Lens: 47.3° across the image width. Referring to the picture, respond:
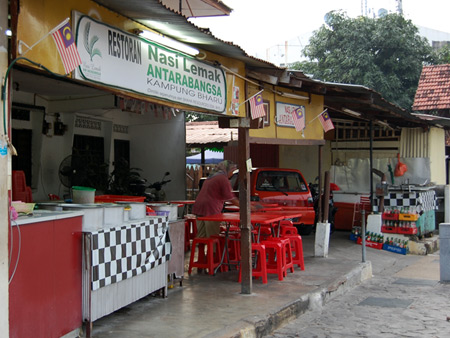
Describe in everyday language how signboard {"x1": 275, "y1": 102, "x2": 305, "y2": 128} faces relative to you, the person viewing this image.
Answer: facing the viewer and to the right of the viewer

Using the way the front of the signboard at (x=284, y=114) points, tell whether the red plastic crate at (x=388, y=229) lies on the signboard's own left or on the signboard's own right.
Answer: on the signboard's own left

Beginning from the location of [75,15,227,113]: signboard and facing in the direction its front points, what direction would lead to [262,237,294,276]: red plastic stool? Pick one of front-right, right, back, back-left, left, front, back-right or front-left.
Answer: left

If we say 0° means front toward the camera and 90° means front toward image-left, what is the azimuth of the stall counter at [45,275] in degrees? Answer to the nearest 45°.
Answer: approximately 315°

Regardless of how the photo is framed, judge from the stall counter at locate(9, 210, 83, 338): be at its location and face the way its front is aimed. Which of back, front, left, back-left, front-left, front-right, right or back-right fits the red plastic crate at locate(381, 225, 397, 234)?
left

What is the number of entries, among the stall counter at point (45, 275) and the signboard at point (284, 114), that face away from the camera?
0

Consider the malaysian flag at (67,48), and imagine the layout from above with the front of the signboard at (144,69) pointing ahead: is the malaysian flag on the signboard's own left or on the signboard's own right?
on the signboard's own right

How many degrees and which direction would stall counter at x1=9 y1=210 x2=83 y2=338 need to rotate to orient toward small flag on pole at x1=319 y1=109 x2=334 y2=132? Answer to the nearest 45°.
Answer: approximately 90° to its left

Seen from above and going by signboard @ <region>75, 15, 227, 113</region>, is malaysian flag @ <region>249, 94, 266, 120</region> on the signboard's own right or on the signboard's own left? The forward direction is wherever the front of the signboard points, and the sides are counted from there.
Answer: on the signboard's own left

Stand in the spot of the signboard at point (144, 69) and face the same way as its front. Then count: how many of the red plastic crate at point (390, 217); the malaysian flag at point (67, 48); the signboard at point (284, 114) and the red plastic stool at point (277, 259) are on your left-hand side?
3

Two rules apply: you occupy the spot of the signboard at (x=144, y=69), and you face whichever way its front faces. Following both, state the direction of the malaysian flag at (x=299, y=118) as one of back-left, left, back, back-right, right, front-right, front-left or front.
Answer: left

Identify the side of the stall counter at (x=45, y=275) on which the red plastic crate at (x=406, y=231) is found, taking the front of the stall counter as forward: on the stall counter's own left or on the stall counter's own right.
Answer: on the stall counter's own left

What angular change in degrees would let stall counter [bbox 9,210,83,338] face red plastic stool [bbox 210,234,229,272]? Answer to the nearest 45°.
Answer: approximately 90° to its left

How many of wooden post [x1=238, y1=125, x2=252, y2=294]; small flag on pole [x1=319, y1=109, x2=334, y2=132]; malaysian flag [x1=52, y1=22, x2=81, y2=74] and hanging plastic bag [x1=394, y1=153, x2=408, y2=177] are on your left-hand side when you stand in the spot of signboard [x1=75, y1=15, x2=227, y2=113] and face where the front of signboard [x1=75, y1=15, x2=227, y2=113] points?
3

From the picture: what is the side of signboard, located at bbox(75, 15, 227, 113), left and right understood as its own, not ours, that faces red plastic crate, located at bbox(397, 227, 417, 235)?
left

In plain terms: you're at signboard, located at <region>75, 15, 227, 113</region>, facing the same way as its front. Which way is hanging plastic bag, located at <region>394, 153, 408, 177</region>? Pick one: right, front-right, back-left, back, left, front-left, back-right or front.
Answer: left

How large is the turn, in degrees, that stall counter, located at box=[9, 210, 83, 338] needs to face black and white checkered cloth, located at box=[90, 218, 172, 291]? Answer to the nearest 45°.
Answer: approximately 90° to its left

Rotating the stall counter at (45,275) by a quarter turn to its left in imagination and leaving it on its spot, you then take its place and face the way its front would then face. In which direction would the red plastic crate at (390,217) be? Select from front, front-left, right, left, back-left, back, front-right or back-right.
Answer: front
